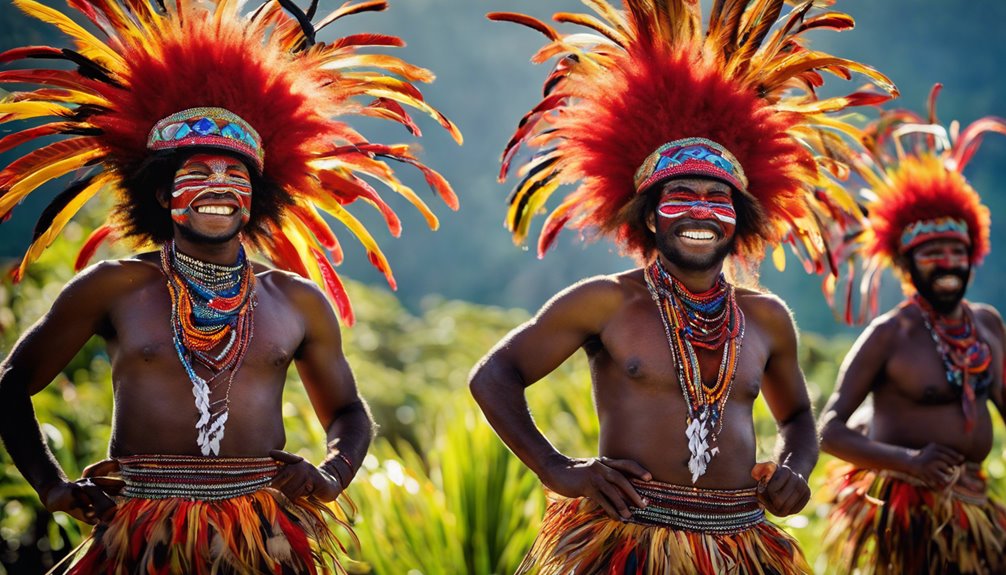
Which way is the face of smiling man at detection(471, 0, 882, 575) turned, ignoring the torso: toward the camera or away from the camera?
toward the camera

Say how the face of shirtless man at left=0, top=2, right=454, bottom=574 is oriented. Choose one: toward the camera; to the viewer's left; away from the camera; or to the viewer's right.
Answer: toward the camera

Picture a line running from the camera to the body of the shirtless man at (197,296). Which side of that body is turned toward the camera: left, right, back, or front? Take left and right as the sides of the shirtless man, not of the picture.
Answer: front

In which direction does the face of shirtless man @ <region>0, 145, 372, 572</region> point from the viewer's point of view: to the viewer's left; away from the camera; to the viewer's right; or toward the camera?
toward the camera

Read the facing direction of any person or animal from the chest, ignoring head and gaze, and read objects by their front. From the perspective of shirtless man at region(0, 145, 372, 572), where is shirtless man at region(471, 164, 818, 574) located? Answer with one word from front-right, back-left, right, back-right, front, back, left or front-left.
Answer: left

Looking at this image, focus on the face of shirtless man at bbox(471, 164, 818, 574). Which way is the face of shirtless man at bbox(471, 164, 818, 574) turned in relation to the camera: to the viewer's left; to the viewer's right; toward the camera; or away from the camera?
toward the camera

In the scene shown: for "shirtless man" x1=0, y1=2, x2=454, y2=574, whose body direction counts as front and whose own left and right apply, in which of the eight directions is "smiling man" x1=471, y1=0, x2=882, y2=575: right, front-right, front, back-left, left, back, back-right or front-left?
left

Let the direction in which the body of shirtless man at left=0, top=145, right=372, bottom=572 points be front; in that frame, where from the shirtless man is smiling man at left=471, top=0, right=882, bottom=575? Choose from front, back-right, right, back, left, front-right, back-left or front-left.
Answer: left

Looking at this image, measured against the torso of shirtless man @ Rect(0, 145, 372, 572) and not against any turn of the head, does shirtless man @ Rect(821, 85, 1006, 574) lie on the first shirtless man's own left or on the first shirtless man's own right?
on the first shirtless man's own left

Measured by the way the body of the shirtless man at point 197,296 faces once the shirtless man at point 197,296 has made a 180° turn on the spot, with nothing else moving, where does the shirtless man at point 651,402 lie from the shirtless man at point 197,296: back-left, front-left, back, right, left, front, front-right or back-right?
right
